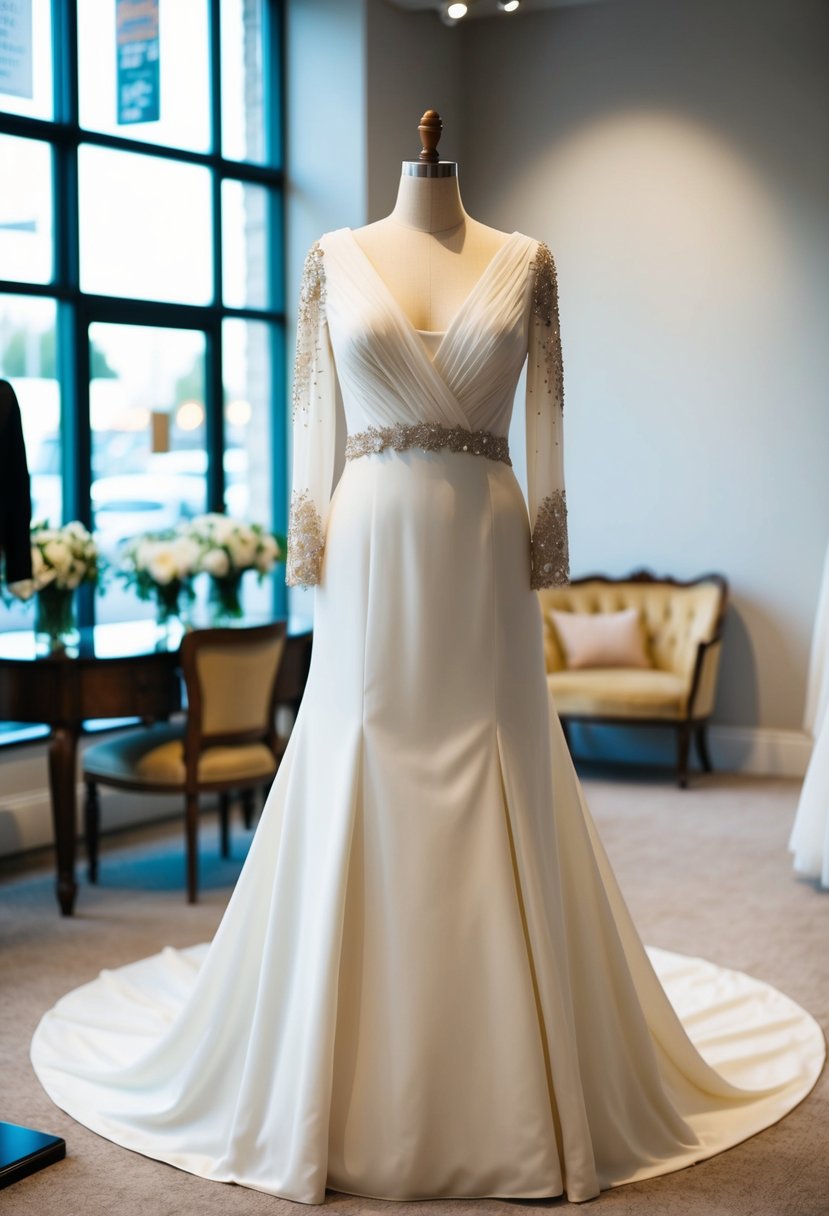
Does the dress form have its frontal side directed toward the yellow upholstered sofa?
no

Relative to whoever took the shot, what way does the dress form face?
facing the viewer

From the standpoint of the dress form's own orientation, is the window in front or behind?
behind

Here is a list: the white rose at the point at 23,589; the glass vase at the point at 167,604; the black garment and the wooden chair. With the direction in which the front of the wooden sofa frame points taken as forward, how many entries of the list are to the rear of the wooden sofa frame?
0

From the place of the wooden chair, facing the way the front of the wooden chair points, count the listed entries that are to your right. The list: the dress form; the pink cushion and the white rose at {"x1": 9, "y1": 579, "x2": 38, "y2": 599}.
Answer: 1

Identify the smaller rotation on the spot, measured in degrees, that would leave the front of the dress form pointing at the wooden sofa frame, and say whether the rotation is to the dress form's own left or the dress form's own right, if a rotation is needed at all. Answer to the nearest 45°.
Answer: approximately 180°

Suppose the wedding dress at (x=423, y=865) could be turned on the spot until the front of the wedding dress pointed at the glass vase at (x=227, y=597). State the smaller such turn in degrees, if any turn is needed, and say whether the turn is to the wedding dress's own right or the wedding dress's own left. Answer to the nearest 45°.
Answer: approximately 180°

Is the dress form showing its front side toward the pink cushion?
no

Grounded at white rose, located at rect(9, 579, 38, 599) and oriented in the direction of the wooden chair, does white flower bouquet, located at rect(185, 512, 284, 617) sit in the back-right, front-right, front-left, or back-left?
front-left

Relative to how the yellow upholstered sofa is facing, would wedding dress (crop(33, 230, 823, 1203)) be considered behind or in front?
in front

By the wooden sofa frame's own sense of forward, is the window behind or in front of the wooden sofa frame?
in front

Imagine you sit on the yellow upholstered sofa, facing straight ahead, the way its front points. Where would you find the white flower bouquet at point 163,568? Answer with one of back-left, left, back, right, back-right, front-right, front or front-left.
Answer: front
